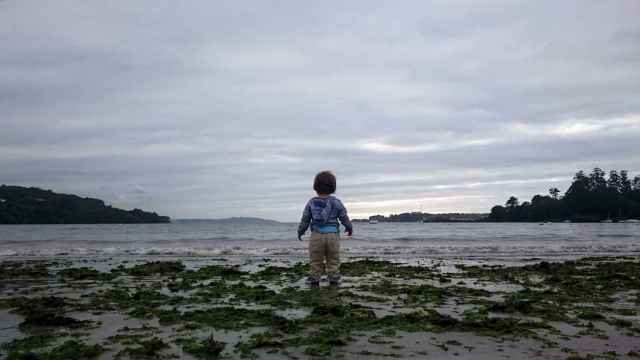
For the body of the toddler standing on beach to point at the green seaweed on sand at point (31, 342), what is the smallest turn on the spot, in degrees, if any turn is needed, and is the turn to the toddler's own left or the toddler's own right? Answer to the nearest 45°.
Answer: approximately 135° to the toddler's own left

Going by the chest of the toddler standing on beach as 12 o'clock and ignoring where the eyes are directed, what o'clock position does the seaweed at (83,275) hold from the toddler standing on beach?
The seaweed is roughly at 10 o'clock from the toddler standing on beach.

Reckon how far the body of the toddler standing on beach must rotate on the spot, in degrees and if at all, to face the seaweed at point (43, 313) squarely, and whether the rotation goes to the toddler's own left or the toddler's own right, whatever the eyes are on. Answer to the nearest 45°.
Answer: approximately 135° to the toddler's own left

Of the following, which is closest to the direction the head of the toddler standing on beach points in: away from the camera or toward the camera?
away from the camera

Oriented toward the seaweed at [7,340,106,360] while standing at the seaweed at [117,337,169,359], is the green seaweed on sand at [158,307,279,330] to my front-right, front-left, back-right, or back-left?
back-right

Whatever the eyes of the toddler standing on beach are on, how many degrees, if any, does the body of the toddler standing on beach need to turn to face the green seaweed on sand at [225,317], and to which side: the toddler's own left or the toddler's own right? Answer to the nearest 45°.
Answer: approximately 180°

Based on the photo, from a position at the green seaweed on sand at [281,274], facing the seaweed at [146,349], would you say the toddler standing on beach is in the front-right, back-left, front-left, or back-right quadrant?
front-left

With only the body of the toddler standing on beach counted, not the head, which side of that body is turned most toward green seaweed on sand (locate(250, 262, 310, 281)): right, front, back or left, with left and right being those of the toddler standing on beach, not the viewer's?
front

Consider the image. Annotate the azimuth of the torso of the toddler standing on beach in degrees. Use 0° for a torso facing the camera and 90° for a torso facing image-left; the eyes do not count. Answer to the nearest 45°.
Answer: approximately 180°

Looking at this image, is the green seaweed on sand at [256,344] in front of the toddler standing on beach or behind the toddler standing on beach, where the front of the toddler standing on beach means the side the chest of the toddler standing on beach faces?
behind

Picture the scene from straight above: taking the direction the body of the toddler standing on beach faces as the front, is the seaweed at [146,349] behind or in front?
behind

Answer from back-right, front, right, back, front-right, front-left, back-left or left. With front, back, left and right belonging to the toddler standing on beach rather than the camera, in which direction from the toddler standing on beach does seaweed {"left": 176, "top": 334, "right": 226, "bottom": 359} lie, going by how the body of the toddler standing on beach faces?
back

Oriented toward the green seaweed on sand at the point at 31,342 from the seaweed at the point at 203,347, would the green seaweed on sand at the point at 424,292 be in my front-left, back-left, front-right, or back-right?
back-right

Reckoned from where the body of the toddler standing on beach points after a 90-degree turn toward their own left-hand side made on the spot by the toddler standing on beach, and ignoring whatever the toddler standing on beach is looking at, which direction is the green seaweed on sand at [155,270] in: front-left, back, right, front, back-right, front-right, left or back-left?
front-right

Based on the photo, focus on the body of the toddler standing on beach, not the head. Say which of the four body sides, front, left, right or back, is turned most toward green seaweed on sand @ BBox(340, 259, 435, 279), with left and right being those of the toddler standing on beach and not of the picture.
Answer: front

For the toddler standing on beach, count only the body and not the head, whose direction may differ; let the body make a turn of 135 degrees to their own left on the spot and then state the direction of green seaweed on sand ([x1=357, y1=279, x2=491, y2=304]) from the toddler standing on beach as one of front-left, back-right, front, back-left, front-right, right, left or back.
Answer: left

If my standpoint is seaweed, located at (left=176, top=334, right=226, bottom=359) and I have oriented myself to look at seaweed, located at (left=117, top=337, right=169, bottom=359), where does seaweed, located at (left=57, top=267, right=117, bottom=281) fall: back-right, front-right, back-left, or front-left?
front-right
